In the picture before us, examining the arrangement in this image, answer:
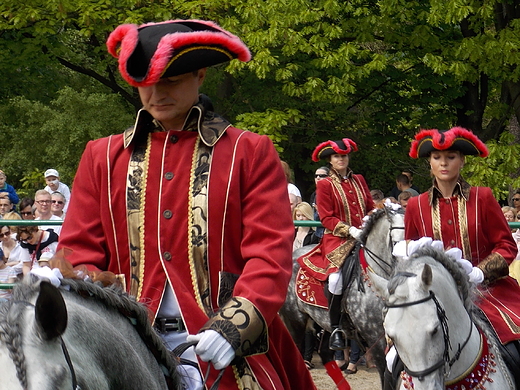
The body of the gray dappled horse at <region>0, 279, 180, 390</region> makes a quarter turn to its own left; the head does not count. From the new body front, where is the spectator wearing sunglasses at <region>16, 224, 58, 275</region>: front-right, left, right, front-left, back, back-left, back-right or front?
back-left

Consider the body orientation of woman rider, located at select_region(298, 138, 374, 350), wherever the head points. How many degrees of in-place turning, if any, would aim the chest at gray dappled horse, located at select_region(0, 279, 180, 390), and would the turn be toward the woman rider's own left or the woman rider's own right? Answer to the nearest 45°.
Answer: approximately 45° to the woman rider's own right

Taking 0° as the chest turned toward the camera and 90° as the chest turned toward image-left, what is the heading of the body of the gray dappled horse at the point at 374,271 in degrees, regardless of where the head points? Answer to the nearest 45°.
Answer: approximately 315°

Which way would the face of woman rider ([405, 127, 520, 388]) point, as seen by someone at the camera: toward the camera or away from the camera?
toward the camera

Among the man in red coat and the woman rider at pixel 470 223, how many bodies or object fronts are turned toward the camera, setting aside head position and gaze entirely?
2

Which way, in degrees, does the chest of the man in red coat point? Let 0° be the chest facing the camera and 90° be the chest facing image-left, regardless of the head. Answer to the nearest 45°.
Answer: approximately 0°

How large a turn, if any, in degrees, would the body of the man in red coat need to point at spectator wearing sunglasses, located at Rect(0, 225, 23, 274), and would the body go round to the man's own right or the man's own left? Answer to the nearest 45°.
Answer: approximately 180°

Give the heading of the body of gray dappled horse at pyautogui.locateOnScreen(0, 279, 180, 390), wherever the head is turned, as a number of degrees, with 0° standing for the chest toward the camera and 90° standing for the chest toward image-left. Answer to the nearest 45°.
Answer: approximately 45°

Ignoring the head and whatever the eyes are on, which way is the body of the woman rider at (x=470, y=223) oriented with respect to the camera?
toward the camera

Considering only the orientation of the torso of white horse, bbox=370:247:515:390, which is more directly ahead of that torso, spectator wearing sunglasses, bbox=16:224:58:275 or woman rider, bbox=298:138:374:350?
the spectator wearing sunglasses

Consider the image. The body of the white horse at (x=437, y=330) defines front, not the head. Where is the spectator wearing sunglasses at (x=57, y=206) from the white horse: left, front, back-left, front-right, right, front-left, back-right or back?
right

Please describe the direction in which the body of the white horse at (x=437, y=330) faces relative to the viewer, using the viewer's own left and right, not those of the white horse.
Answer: facing the viewer and to the left of the viewer

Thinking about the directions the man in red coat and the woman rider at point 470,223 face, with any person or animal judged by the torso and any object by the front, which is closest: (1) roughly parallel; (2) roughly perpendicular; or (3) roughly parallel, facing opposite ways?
roughly parallel

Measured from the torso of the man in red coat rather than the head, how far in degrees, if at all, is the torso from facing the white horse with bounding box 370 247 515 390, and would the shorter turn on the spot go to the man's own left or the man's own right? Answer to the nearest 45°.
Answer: approximately 135° to the man's own left
